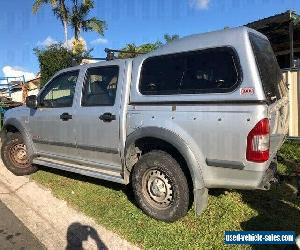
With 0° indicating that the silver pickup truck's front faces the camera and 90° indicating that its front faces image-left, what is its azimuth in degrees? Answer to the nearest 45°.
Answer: approximately 135°

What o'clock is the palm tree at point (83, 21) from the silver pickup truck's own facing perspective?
The palm tree is roughly at 1 o'clock from the silver pickup truck.

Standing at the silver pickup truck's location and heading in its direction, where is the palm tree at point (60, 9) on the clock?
The palm tree is roughly at 1 o'clock from the silver pickup truck.

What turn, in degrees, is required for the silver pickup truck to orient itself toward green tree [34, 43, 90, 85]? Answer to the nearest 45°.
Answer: approximately 45° to its right
